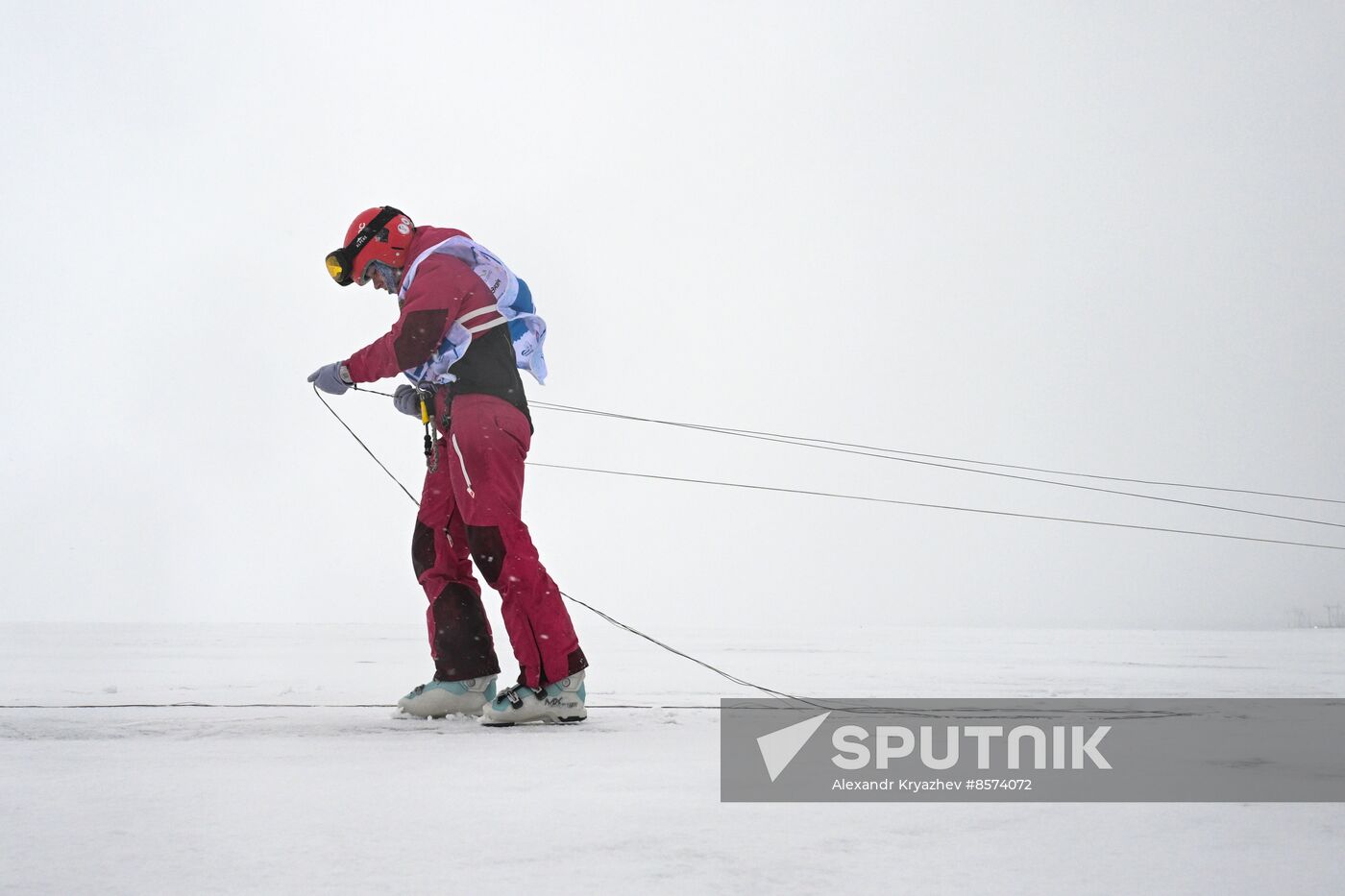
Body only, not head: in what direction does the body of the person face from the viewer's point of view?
to the viewer's left

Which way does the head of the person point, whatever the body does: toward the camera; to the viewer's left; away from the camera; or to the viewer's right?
to the viewer's left
